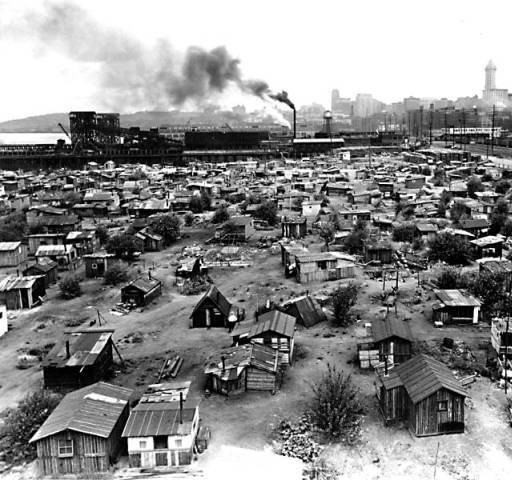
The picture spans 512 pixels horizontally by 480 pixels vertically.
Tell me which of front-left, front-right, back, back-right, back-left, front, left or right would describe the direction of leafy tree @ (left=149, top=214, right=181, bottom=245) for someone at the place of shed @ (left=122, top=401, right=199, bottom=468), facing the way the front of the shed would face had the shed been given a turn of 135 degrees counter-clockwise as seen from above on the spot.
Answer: front-left

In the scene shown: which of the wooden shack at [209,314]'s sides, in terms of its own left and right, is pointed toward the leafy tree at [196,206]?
back

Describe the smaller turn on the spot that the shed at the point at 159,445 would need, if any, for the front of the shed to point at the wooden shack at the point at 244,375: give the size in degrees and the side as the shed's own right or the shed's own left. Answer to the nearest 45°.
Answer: approximately 135° to the shed's own left

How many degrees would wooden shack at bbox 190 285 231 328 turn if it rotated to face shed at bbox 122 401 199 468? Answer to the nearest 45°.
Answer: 0° — it already faces it

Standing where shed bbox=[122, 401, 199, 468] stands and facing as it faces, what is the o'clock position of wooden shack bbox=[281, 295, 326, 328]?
The wooden shack is roughly at 7 o'clock from the shed.

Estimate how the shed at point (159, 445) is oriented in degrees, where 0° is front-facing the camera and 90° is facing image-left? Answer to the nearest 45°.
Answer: approximately 0°

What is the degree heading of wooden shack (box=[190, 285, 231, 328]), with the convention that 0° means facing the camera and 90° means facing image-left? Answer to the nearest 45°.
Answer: approximately 0°

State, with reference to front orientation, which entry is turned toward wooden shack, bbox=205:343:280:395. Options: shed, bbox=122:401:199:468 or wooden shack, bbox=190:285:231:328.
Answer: wooden shack, bbox=190:285:231:328

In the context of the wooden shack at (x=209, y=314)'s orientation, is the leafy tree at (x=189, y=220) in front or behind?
behind

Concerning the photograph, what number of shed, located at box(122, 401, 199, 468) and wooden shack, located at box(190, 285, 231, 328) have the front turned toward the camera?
2

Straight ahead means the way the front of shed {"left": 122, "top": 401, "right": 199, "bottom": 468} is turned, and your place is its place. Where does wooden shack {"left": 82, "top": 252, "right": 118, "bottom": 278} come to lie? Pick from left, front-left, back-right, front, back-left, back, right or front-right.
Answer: back

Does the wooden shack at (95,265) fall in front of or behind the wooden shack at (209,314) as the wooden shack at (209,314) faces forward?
behind

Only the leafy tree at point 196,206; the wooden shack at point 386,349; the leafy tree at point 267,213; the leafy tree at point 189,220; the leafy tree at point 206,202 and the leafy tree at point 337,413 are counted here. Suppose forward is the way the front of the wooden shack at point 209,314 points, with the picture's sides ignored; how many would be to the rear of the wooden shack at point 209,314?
4
